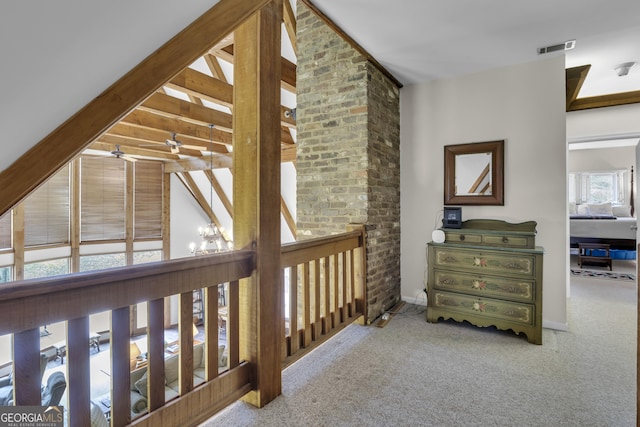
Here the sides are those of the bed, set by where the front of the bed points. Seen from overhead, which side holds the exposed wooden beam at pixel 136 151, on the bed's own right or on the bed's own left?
on the bed's own right

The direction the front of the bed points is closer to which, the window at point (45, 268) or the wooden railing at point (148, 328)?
the wooden railing

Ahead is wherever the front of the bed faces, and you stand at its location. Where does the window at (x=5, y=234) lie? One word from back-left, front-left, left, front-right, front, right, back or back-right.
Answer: front-right

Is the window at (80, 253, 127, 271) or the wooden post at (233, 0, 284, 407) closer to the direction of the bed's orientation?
the wooden post

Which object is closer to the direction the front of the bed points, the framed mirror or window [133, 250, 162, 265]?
the framed mirror

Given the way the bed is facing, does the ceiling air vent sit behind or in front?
in front

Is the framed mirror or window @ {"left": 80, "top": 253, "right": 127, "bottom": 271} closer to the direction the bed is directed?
the framed mirror

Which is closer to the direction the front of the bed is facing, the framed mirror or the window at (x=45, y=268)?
the framed mirror

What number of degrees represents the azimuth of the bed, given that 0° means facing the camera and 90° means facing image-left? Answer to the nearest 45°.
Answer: approximately 0°

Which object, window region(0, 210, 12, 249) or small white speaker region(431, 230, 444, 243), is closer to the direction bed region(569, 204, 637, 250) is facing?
the small white speaker

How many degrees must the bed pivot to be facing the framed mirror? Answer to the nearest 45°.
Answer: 0° — it already faces it

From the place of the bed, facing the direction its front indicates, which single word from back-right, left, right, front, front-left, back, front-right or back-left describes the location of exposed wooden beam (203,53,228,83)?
front-right

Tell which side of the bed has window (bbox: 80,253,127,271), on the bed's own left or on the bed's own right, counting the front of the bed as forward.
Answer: on the bed's own right
